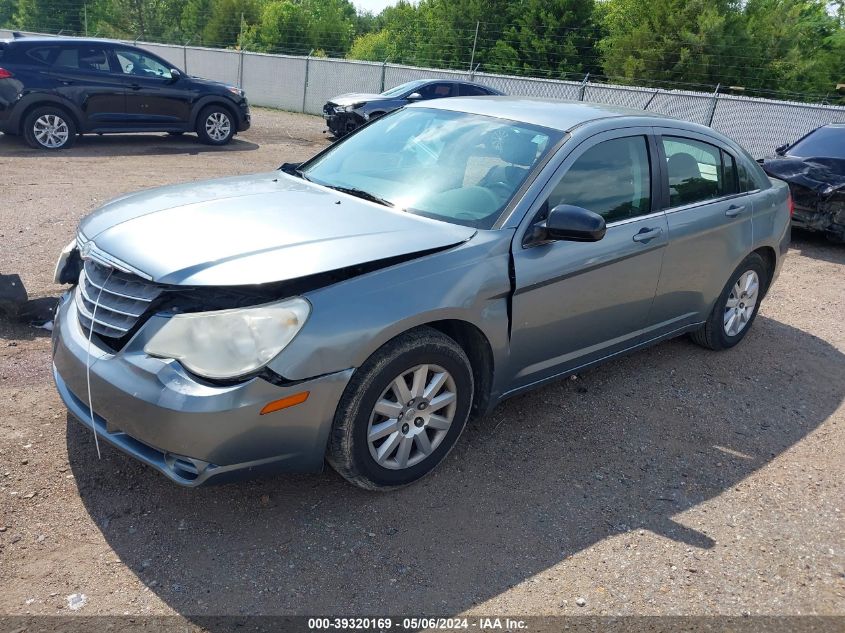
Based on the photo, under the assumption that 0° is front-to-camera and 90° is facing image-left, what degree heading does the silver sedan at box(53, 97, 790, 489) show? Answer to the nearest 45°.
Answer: approximately 45°

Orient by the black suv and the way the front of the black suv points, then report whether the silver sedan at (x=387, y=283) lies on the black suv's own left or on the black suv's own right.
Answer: on the black suv's own right

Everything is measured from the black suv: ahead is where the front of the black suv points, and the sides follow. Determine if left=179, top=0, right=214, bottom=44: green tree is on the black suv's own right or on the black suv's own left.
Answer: on the black suv's own left

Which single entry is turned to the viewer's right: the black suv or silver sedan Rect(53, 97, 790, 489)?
the black suv

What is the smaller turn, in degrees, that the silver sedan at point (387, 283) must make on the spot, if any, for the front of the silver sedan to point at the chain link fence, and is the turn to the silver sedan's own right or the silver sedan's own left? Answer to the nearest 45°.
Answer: approximately 135° to the silver sedan's own right

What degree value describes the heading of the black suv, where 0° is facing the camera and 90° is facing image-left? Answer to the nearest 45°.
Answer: approximately 270°

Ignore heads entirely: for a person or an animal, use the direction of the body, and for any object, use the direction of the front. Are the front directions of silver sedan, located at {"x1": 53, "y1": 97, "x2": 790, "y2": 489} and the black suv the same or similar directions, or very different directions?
very different directions

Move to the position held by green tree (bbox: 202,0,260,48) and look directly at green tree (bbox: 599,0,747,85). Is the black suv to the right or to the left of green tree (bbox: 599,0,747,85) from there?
right

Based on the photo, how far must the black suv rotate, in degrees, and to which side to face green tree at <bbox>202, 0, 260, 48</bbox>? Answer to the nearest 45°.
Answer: approximately 90° to its left

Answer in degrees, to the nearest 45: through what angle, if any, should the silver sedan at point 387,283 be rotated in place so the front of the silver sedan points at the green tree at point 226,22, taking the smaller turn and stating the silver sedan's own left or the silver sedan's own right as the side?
approximately 135° to the silver sedan's own right

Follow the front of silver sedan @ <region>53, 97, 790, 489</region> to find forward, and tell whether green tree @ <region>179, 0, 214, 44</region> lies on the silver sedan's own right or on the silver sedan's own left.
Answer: on the silver sedan's own right
